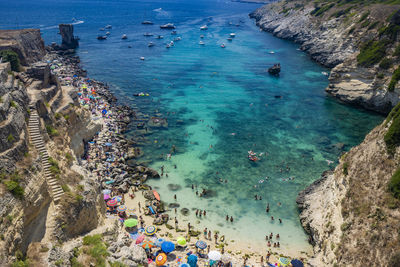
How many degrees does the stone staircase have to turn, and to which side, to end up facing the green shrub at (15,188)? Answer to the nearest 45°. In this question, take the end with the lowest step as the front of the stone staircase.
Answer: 0° — it already faces it

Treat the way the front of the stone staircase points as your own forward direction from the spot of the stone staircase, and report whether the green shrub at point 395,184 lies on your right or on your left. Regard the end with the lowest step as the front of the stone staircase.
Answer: on your left

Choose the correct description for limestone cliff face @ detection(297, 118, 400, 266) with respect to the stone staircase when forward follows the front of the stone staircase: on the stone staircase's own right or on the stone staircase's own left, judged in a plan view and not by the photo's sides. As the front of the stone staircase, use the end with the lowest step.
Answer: on the stone staircase's own left

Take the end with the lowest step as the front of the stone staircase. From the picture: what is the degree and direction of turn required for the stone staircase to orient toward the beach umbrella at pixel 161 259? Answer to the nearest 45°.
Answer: approximately 45° to its left

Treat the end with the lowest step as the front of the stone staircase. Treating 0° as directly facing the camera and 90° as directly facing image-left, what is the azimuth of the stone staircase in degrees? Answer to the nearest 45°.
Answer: approximately 0°

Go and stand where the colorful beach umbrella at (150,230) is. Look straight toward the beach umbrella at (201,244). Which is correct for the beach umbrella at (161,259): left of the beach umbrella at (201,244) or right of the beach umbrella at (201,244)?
right

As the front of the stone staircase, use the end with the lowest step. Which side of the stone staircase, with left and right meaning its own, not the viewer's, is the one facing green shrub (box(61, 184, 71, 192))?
front
